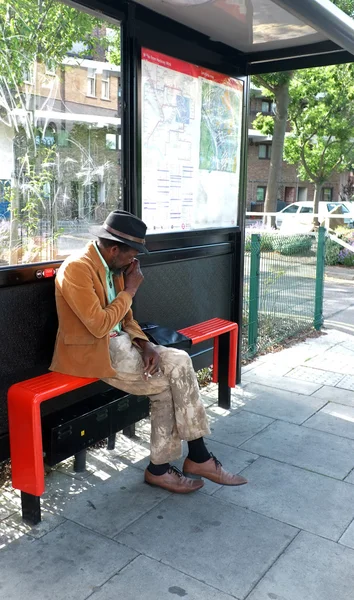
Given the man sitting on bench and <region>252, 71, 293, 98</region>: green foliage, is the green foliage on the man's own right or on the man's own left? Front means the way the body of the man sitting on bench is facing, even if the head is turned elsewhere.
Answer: on the man's own left

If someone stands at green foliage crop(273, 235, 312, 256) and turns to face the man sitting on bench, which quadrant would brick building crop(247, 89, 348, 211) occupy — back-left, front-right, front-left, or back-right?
back-right

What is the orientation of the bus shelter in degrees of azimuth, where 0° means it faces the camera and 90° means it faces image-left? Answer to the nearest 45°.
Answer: approximately 315°

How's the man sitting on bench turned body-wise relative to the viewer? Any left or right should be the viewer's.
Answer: facing the viewer and to the right of the viewer

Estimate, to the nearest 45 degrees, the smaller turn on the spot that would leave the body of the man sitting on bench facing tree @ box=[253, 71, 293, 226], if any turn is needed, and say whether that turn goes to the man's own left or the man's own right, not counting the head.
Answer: approximately 135° to the man's own left

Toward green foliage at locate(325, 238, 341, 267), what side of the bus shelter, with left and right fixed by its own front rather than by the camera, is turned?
left

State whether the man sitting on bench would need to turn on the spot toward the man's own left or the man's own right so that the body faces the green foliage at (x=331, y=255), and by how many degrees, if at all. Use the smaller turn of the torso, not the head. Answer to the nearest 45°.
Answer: approximately 90° to the man's own left

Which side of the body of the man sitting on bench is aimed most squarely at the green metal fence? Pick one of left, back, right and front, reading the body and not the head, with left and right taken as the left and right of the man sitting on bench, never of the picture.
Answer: left
